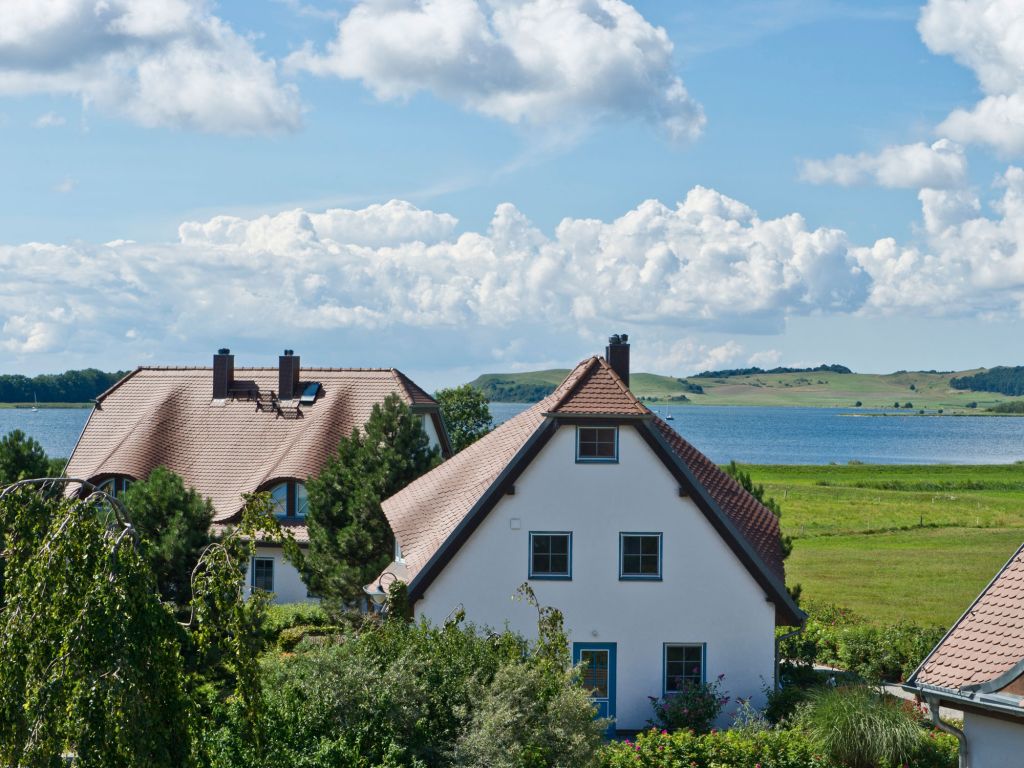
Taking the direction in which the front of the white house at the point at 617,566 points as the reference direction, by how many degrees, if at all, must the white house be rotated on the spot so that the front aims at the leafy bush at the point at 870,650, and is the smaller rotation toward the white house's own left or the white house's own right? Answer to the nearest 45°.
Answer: approximately 135° to the white house's own left

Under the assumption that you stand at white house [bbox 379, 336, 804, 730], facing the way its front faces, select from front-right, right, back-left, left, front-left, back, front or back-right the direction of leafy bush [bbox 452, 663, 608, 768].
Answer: front

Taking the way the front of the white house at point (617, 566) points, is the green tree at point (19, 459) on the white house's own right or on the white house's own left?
on the white house's own right

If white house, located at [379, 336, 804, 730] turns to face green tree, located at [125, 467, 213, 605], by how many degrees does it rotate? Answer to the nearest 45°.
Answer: approximately 90° to its right

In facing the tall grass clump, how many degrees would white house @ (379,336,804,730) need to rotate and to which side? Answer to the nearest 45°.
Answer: approximately 45° to its left

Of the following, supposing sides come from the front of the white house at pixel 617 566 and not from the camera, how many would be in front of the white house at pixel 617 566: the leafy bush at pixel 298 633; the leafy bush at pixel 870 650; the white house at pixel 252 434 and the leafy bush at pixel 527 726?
1

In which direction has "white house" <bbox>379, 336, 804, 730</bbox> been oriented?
toward the camera

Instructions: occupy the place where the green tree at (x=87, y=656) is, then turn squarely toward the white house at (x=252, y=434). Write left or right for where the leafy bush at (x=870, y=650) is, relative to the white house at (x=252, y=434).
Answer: right

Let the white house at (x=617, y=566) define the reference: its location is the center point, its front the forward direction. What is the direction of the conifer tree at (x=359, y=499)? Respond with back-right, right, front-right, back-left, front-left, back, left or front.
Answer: back-right

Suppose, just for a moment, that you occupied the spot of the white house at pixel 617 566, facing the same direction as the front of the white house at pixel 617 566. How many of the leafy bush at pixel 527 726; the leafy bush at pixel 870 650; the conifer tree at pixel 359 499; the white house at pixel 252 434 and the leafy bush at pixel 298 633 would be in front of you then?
1

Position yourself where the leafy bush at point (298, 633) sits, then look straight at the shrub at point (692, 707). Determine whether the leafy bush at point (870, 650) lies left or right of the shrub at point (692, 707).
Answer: left

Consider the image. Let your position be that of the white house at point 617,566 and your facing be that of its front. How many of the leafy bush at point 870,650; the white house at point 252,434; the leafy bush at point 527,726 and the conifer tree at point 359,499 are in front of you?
1
